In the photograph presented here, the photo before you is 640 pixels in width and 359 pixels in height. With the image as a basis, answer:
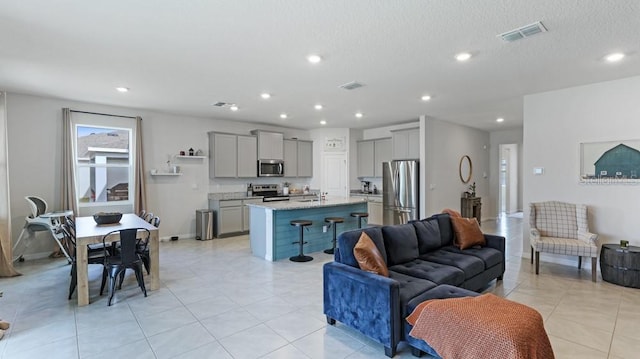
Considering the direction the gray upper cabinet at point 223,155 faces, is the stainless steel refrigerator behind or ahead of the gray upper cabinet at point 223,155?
ahead

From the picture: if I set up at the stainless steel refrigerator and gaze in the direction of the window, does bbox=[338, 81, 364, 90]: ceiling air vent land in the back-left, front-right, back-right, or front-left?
front-left

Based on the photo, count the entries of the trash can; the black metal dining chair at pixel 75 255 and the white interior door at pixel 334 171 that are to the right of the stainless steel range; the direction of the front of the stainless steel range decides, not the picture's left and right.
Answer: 2

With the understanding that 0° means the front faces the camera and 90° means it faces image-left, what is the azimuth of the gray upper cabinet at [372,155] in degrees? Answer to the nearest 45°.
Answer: approximately 45°

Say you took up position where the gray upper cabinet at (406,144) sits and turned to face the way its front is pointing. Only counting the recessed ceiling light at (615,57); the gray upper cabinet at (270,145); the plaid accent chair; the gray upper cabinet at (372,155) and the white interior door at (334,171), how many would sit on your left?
2

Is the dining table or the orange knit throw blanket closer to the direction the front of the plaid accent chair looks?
the orange knit throw blanket

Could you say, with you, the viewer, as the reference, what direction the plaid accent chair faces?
facing the viewer

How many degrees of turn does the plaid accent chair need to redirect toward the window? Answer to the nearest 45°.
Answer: approximately 45° to its right

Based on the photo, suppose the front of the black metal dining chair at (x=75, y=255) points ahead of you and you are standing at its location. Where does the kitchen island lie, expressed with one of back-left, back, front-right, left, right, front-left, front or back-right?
front

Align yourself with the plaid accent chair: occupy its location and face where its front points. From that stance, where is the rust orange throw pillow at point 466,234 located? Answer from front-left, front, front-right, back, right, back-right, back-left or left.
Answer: front-right

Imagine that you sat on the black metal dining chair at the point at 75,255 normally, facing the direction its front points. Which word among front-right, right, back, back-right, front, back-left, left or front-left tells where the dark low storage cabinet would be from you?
front-right

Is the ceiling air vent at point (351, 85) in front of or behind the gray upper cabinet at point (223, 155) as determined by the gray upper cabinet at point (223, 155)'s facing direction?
in front

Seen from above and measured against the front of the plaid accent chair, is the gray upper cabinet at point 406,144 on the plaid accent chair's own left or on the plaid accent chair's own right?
on the plaid accent chair's own right

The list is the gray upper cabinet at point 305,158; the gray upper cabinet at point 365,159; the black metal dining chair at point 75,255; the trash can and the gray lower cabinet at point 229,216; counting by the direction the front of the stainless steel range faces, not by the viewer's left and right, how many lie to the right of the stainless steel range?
3

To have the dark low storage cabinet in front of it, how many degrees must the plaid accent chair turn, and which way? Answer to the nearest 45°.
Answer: approximately 45° to its left
